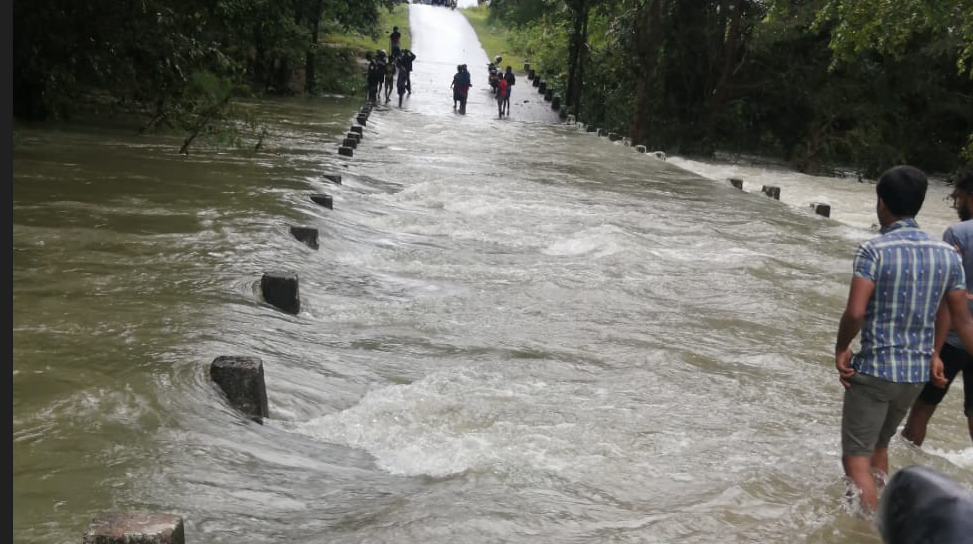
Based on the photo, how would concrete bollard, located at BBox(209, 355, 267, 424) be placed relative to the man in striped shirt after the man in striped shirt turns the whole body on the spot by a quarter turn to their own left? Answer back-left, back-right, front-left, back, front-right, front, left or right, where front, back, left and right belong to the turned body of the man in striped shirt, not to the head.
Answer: front-right

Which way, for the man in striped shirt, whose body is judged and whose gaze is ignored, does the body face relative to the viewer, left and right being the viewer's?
facing away from the viewer and to the left of the viewer

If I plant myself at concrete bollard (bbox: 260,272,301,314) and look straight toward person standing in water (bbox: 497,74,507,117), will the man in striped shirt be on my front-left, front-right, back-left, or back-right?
back-right

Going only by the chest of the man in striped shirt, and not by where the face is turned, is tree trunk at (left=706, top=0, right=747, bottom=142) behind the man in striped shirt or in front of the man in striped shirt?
in front

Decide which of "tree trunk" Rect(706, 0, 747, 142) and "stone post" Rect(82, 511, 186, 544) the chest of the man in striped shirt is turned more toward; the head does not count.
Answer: the tree trunk

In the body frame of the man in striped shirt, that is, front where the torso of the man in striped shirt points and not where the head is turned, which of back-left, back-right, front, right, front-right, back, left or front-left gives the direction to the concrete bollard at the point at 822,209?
front-right

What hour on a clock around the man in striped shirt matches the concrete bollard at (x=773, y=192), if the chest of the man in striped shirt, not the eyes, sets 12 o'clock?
The concrete bollard is roughly at 1 o'clock from the man in striped shirt.

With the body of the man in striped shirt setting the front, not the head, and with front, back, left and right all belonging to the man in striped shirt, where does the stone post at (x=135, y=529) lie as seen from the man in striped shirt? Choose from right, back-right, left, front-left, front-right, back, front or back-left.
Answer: left

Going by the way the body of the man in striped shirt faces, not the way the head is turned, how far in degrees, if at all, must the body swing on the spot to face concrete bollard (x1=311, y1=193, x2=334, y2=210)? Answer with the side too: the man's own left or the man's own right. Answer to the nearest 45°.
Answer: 0° — they already face it

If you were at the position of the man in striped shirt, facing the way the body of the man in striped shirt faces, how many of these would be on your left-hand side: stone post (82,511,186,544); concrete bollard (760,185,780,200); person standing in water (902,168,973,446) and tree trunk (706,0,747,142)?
1

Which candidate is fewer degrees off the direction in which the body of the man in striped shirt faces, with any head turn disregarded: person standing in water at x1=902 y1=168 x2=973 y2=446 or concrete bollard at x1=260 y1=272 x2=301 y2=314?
the concrete bollard

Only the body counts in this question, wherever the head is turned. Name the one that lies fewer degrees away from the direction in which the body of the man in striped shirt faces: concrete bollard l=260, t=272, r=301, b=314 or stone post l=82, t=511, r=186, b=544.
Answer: the concrete bollard

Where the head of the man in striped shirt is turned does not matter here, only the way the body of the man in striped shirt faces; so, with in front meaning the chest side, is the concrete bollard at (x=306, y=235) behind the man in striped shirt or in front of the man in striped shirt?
in front
